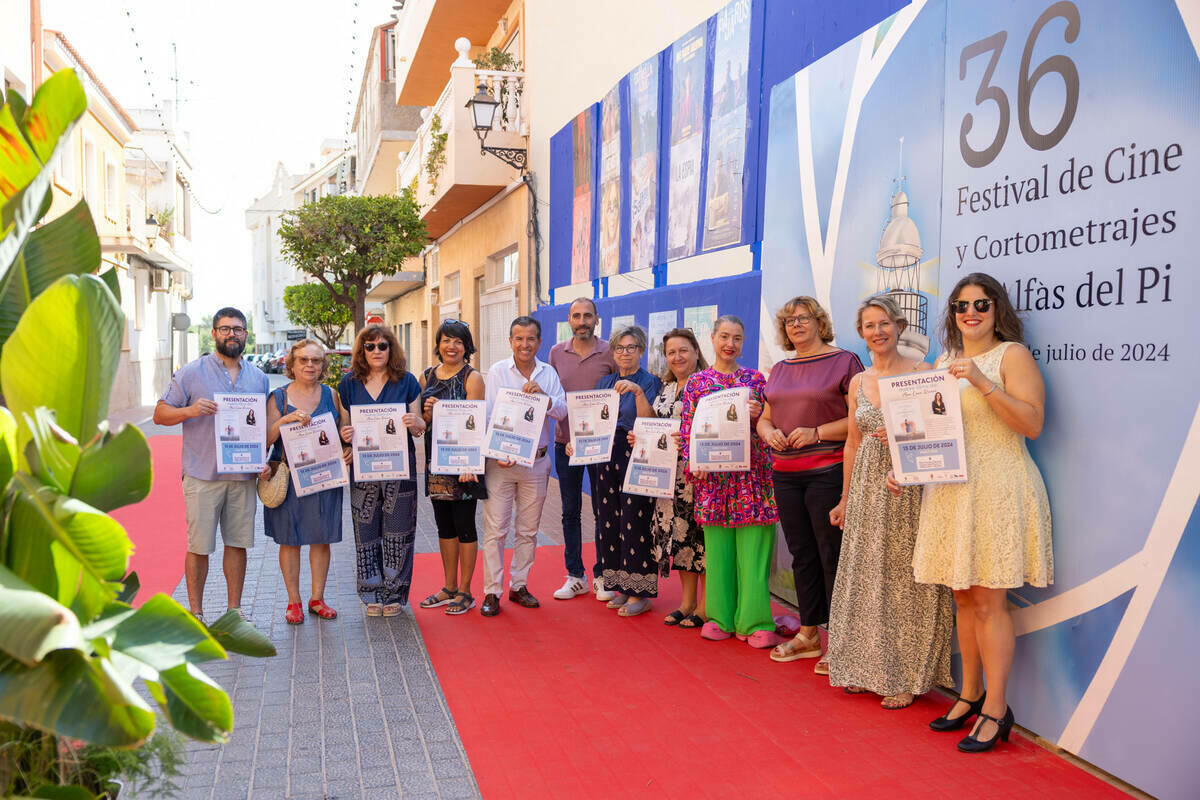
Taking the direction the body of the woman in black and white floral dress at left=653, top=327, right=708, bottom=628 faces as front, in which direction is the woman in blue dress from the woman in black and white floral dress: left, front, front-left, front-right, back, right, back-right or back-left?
front-right

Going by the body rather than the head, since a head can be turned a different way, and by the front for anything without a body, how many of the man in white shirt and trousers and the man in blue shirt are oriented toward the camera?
2

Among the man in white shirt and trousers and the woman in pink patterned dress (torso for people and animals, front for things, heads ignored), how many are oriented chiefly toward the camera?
2

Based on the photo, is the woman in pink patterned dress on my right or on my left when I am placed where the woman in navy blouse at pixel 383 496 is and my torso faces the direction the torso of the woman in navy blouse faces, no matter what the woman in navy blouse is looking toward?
on my left

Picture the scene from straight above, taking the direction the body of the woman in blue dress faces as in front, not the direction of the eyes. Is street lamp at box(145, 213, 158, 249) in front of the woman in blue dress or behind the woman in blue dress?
behind

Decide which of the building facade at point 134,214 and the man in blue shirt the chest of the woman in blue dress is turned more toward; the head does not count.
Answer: the man in blue shirt
